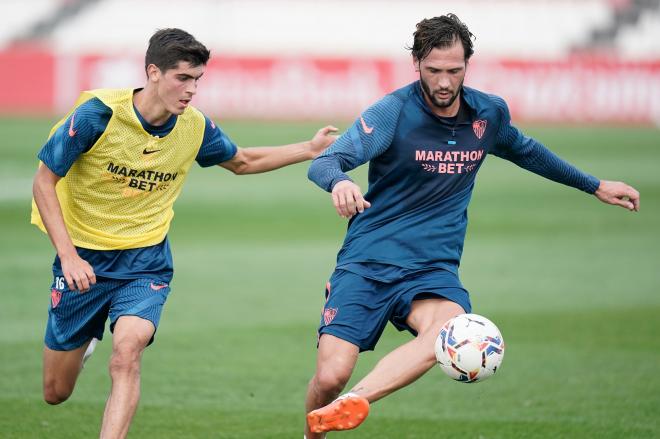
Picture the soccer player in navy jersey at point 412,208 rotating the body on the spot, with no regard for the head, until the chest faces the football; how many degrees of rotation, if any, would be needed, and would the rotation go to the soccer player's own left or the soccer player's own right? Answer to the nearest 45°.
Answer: approximately 45° to the soccer player's own left

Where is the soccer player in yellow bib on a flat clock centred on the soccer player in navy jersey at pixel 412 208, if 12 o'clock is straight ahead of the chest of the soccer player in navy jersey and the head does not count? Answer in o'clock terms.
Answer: The soccer player in yellow bib is roughly at 3 o'clock from the soccer player in navy jersey.

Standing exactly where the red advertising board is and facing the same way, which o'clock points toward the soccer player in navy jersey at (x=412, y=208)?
The soccer player in navy jersey is roughly at 12 o'clock from the red advertising board.

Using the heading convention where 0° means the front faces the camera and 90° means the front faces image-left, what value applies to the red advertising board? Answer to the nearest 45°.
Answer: approximately 0°

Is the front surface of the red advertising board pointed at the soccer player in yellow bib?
yes

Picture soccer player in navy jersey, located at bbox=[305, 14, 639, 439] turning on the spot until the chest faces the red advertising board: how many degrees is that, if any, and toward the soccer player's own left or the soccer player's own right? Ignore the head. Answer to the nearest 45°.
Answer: approximately 180°

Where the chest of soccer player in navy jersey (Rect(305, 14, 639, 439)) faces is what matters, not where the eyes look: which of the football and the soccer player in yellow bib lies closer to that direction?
the football

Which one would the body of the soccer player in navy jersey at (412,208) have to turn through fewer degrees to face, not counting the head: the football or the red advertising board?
the football
